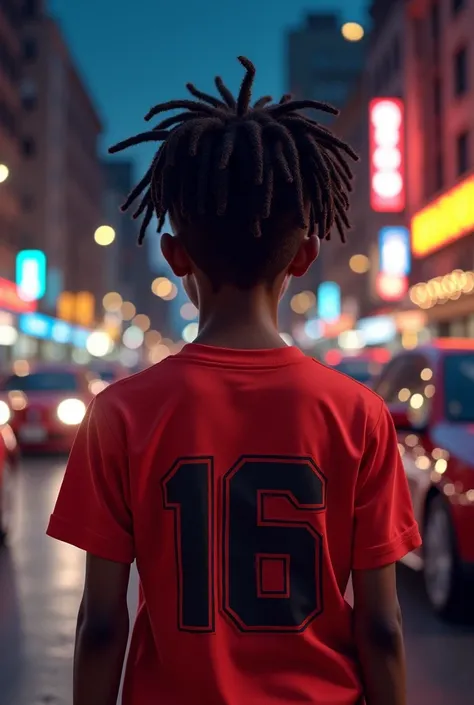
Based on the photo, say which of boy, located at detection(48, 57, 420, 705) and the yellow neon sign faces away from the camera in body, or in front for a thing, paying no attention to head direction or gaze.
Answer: the boy

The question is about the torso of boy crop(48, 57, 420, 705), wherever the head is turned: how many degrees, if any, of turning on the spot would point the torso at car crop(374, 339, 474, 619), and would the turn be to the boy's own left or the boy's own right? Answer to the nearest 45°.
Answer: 0° — they already face it

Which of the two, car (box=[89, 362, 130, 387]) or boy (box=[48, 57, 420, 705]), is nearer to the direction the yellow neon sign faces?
the car

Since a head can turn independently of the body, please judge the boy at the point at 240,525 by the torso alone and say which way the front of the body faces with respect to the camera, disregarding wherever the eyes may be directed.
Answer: away from the camera

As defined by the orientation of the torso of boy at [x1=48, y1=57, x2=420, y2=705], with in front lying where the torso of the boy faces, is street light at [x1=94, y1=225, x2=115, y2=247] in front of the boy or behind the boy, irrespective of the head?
in front

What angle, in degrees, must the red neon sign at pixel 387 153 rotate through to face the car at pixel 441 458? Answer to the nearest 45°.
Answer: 0° — it already faces it

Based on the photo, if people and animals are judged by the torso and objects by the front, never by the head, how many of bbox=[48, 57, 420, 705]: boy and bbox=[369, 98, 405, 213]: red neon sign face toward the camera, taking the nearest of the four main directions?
1

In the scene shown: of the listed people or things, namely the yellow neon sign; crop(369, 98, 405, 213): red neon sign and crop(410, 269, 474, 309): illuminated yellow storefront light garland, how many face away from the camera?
0

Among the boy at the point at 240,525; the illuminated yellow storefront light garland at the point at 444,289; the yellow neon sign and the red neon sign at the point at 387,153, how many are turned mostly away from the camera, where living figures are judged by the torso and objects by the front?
1

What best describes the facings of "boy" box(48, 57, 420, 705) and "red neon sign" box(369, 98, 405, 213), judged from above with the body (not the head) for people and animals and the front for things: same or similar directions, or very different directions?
very different directions

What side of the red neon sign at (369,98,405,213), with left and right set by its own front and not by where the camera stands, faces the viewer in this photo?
front

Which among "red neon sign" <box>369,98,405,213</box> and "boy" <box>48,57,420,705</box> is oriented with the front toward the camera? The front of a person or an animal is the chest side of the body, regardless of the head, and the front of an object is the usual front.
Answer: the red neon sign

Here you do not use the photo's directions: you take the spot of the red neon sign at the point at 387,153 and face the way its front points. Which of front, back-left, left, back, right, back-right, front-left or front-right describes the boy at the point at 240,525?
front

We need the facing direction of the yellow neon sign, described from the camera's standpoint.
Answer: facing the viewer and to the left of the viewer
